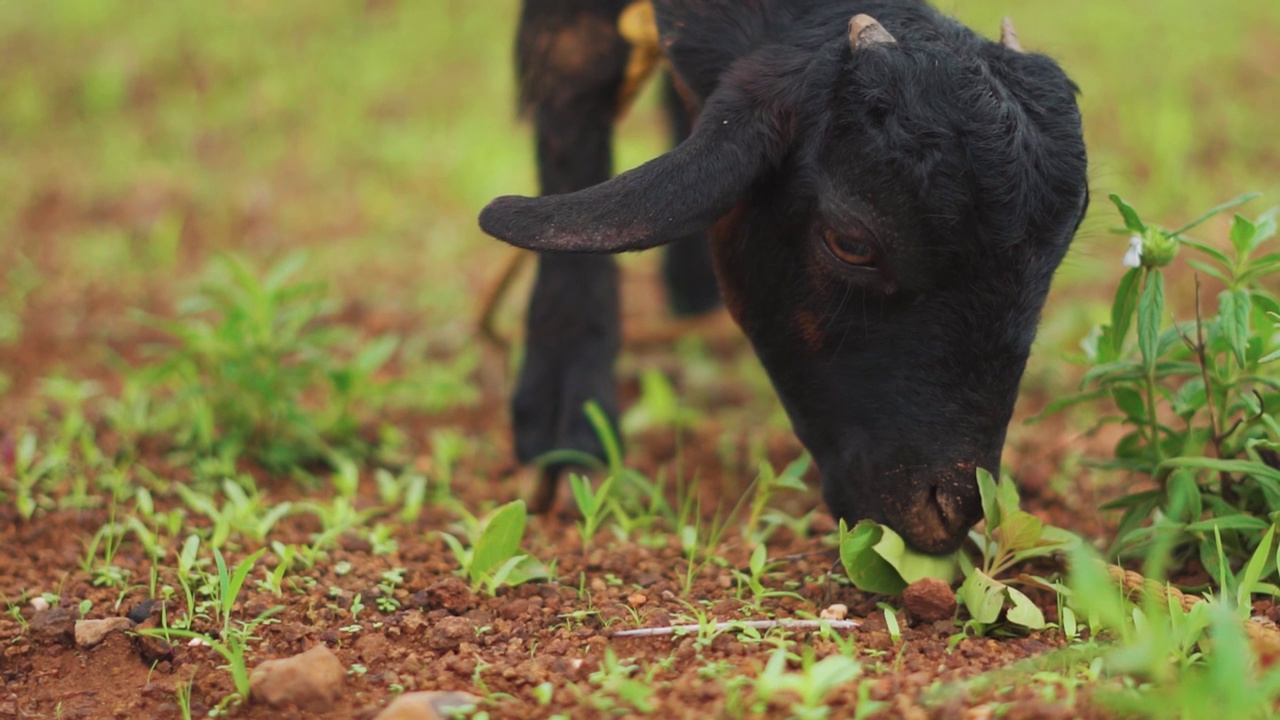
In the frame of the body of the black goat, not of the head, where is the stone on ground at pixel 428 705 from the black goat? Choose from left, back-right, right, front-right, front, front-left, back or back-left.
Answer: right

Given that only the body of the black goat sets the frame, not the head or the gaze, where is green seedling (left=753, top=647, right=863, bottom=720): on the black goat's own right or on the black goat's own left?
on the black goat's own right

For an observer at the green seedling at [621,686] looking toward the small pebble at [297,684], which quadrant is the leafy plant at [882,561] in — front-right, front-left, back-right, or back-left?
back-right

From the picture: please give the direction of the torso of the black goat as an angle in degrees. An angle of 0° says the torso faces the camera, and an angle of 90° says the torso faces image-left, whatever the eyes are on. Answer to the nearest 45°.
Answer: approximately 315°

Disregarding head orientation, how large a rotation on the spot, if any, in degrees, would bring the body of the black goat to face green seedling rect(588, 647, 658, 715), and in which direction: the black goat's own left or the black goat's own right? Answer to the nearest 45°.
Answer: approximately 90° to the black goat's own right

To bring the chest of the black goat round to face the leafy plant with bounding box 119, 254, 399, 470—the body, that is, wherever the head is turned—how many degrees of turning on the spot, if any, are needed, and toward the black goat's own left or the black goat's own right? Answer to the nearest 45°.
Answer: approximately 180°

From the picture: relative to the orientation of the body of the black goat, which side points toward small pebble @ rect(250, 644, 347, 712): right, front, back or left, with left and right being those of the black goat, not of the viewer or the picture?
right

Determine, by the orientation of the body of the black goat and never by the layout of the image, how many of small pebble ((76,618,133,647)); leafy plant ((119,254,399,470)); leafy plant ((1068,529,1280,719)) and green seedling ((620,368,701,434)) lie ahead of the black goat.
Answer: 1

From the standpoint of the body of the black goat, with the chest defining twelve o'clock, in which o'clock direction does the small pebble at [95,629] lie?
The small pebble is roughly at 4 o'clock from the black goat.
